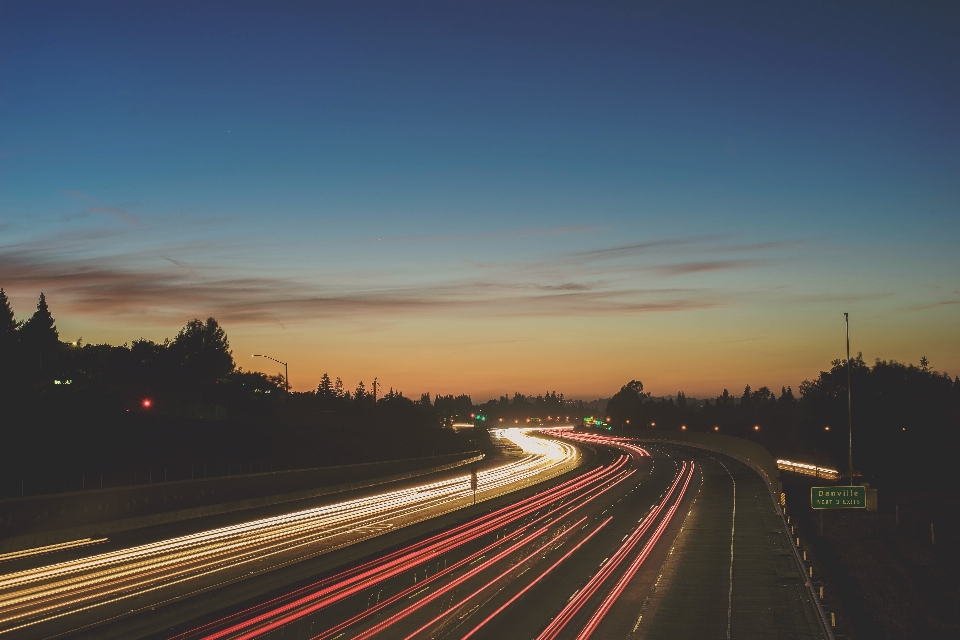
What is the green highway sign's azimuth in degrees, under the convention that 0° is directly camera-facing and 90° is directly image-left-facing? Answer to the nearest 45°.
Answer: approximately 0°
